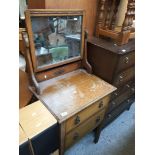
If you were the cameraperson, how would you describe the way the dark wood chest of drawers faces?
facing the viewer and to the right of the viewer

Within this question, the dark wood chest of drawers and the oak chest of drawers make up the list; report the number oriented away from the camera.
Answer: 0
